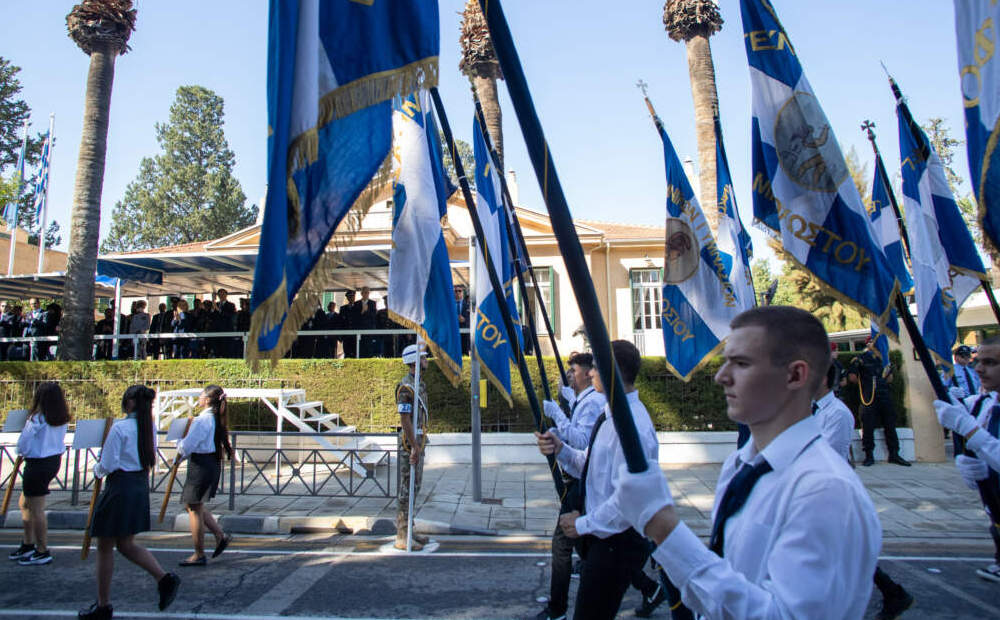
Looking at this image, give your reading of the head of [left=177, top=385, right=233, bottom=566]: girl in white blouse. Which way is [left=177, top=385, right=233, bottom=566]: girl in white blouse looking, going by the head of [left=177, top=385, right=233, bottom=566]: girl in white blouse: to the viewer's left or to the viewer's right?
to the viewer's left

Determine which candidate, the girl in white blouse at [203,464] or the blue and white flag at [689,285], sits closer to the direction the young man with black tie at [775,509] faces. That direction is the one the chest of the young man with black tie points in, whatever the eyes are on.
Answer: the girl in white blouse

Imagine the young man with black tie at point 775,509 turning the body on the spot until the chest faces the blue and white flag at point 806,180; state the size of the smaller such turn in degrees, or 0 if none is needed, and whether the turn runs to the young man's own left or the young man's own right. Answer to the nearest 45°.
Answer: approximately 90° to the young man's own right

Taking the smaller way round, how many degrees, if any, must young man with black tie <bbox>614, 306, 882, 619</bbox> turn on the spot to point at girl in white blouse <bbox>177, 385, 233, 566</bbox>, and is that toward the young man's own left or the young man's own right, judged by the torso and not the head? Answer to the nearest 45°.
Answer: approximately 45° to the young man's own right

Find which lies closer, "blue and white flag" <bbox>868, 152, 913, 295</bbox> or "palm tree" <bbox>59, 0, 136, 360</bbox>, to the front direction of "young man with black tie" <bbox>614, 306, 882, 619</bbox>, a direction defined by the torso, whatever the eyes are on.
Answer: the palm tree

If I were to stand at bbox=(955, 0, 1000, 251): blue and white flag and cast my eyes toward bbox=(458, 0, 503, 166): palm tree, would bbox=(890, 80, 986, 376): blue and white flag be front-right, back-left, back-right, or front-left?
front-right

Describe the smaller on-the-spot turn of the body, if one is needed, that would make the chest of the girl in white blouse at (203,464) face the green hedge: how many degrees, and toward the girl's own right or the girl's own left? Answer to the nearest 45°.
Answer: approximately 135° to the girl's own right

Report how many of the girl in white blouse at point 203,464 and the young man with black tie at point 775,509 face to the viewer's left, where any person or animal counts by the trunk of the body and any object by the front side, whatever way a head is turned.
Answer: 2

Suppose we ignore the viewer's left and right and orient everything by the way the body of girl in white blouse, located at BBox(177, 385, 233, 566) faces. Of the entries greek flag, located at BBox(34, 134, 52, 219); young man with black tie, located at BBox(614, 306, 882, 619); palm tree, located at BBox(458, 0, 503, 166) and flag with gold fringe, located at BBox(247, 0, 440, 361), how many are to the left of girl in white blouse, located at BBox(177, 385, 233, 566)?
2

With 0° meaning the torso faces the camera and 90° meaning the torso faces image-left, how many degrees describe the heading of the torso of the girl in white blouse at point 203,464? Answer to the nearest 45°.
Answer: approximately 90°

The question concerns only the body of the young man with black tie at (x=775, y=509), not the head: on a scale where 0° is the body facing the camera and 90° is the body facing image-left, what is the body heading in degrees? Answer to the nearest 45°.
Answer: approximately 90°

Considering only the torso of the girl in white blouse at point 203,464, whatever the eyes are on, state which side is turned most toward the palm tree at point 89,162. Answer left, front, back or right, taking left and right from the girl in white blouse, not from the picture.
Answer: right

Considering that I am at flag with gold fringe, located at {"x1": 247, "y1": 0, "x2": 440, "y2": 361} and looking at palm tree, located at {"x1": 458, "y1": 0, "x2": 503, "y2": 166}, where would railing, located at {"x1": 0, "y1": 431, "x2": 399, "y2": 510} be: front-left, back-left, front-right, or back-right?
front-left

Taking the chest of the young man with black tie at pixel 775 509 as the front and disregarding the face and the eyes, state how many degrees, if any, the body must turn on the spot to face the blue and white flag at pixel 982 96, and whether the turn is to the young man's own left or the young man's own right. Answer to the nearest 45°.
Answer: approximately 135° to the young man's own right

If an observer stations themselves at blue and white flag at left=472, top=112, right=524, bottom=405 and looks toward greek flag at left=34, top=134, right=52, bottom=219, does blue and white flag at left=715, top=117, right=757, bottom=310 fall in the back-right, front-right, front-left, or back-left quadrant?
back-right

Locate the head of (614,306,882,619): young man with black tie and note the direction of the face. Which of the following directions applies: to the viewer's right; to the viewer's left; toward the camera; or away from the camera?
to the viewer's left
